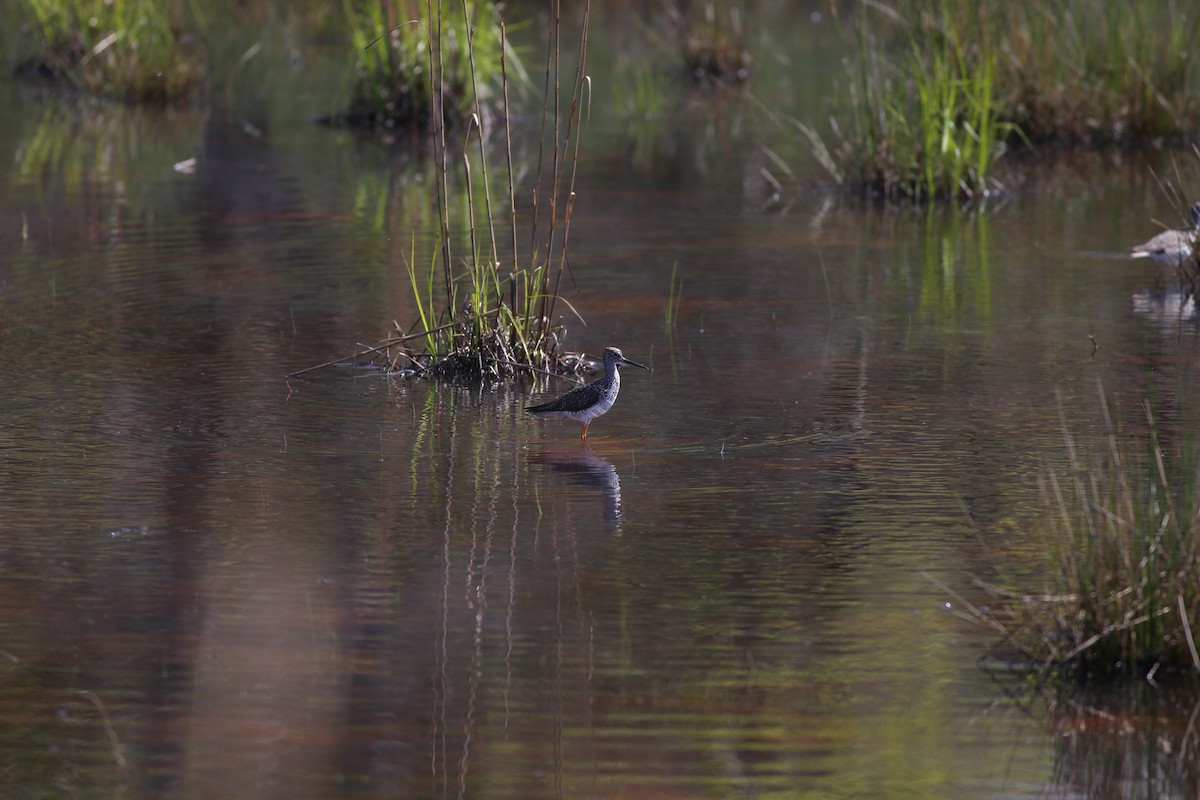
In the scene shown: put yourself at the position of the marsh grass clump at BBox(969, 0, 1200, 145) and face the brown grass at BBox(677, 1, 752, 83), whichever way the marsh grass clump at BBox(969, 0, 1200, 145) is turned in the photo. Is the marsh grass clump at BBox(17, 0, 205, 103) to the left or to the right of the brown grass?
left

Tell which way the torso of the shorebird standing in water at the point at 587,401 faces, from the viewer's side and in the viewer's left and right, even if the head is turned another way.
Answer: facing to the right of the viewer

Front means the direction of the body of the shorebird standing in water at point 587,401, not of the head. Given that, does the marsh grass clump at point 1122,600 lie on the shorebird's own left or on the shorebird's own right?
on the shorebird's own right

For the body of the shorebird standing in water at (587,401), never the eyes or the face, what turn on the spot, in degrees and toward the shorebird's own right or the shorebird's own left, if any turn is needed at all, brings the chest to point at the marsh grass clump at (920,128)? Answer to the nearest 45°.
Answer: approximately 90° to the shorebird's own left

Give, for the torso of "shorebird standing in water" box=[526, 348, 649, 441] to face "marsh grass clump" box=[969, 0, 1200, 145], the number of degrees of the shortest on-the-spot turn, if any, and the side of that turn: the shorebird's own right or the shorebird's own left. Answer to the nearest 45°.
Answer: approximately 45° to the shorebird's own left

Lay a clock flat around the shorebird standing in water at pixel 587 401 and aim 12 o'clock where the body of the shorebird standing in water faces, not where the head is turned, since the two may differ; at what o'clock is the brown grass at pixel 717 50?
The brown grass is roughly at 9 o'clock from the shorebird standing in water.
